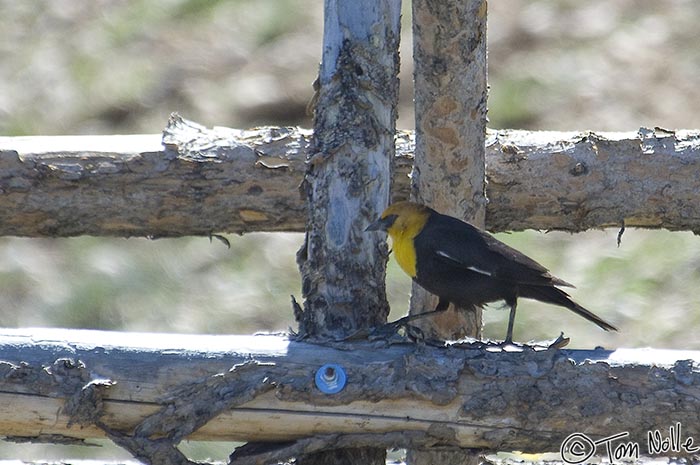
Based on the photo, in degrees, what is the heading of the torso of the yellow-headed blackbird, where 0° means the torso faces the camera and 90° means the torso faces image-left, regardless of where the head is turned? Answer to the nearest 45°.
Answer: approximately 90°

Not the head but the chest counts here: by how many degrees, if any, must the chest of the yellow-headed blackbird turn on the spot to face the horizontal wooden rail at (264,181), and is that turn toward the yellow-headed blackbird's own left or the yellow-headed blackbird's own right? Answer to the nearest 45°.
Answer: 0° — it already faces it
